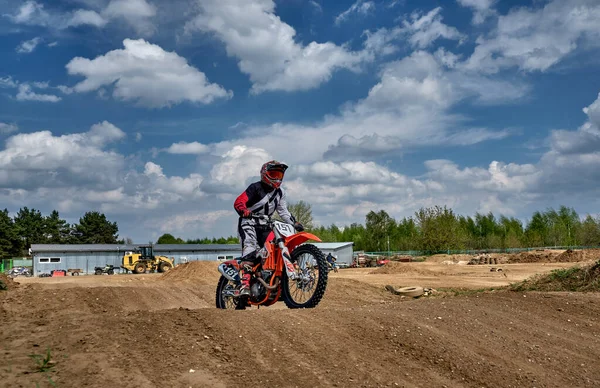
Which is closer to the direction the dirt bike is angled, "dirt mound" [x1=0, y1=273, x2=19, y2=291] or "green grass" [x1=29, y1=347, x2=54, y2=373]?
the green grass

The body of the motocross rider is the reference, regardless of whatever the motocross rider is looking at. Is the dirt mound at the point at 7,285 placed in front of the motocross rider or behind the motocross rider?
behind

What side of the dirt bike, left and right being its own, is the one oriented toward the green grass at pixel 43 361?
right

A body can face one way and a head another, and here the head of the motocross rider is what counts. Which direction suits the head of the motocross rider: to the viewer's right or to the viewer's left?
to the viewer's right

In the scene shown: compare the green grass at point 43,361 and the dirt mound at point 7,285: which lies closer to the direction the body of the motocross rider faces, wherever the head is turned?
the green grass

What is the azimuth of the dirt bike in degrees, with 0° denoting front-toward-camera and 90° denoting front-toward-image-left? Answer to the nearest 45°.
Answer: approximately 315°

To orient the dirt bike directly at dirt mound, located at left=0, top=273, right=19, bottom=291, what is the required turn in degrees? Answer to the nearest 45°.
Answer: approximately 180°

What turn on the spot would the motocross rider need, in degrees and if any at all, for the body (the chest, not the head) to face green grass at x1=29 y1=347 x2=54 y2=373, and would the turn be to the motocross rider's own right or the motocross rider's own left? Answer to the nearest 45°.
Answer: approximately 90° to the motocross rider's own right
